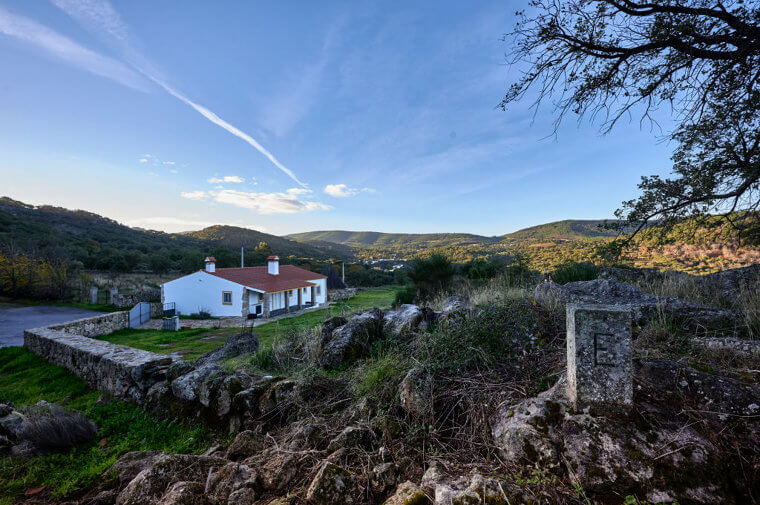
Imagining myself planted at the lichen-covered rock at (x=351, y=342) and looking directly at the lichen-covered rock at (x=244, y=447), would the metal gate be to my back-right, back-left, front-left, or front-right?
back-right

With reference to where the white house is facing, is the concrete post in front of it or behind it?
in front

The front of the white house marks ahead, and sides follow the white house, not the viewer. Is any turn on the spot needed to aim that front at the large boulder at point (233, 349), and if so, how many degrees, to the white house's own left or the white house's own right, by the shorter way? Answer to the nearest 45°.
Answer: approximately 45° to the white house's own right

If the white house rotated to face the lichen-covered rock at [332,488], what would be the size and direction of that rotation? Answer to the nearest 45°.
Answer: approximately 45° to its right

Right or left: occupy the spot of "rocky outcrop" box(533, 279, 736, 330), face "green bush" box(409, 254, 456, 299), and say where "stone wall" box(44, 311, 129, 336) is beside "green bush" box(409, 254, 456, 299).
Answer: left

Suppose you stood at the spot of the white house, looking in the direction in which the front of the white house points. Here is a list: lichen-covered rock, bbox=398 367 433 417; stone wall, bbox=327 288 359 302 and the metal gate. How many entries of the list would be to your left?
1

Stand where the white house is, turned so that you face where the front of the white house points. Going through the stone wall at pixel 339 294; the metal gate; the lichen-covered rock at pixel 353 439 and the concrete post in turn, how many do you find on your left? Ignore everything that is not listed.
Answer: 1

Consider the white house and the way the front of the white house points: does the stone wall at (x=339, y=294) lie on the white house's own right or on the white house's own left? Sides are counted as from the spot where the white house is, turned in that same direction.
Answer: on the white house's own left

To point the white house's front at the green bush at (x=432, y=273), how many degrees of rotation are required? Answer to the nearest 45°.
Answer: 0° — it already faces it

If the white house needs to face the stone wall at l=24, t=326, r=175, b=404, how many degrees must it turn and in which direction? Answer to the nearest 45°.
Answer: approximately 45° to its right

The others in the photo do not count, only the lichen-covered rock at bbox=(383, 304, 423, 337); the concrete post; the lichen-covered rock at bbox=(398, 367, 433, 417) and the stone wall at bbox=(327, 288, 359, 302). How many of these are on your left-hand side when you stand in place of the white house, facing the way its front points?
1

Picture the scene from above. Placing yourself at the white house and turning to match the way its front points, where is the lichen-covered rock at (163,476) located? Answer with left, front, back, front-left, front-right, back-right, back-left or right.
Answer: front-right

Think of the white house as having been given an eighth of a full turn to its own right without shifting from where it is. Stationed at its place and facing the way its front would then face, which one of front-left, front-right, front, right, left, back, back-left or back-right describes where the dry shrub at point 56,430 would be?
front

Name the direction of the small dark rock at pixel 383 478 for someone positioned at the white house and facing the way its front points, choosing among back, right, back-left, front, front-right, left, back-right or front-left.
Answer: front-right

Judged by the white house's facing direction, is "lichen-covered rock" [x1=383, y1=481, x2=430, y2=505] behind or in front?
in front

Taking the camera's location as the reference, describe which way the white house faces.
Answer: facing the viewer and to the right of the viewer
